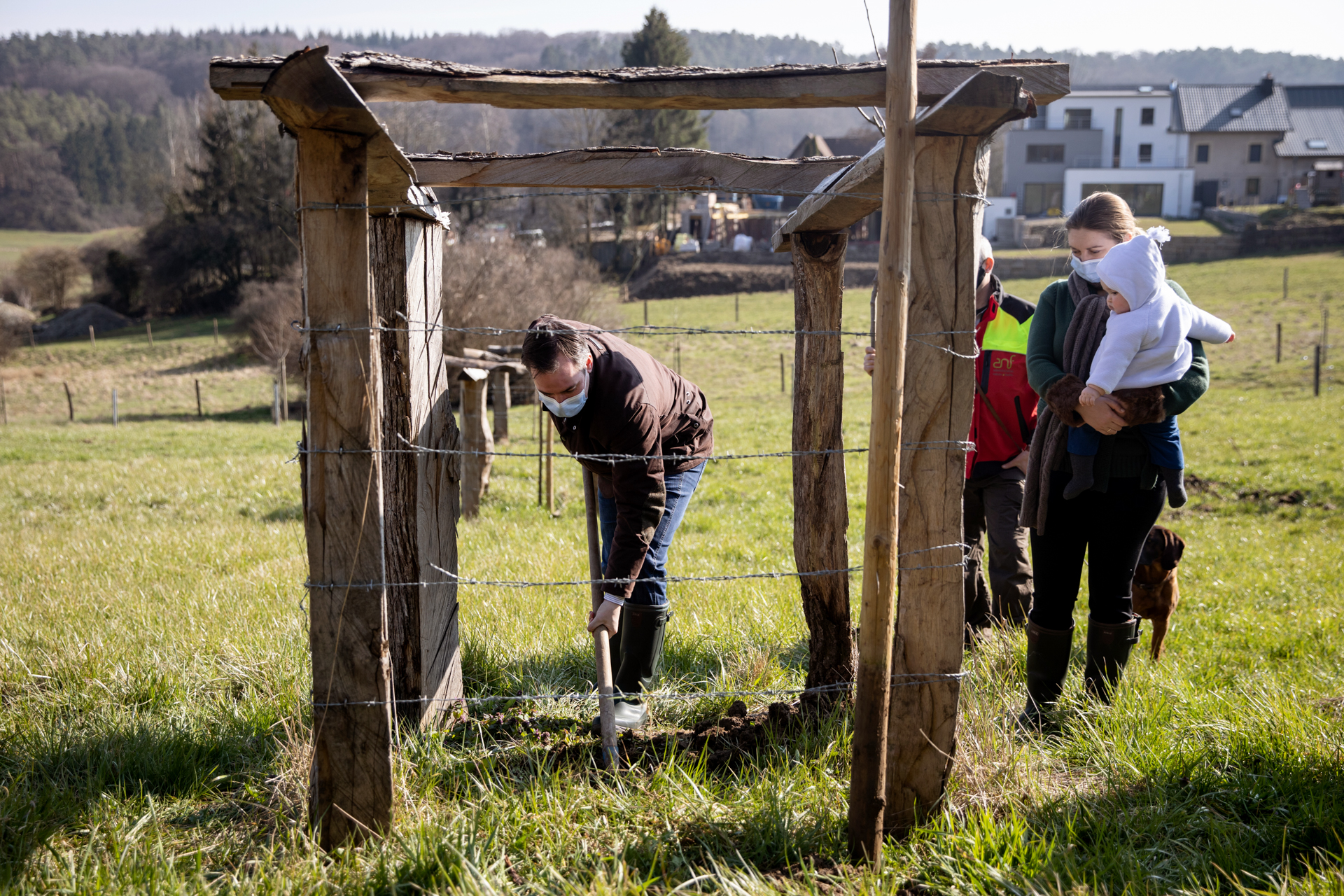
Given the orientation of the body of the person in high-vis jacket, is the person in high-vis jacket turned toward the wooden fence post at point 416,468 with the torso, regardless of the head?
yes

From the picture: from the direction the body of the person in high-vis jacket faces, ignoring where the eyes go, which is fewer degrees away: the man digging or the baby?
the man digging

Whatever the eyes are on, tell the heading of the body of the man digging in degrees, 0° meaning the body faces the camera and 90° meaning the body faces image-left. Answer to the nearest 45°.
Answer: approximately 45°

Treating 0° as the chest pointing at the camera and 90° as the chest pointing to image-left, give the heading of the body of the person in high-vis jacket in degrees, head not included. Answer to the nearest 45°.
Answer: approximately 45°

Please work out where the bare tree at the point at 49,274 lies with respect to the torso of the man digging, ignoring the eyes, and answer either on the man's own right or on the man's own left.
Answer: on the man's own right
